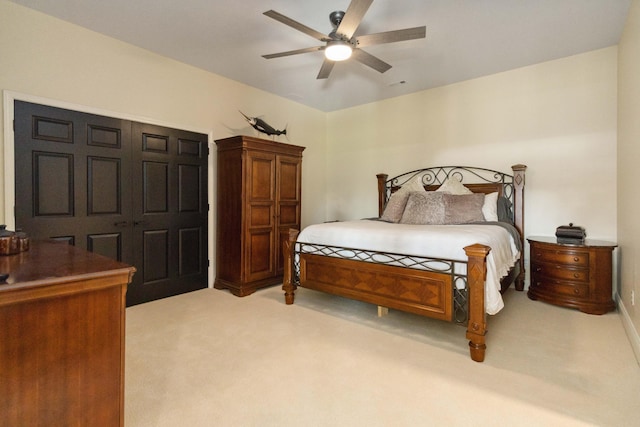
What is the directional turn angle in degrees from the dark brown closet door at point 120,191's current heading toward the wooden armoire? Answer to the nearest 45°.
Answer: approximately 45° to its left

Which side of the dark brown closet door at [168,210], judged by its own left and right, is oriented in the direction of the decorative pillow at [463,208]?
front

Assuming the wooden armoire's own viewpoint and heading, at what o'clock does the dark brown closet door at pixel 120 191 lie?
The dark brown closet door is roughly at 4 o'clock from the wooden armoire.

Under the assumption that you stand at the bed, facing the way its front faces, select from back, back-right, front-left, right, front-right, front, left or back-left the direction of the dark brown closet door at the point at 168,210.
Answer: front-right

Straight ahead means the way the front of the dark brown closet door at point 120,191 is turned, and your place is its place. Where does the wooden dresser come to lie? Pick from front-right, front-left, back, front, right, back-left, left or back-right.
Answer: front-right

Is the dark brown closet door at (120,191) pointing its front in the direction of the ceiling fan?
yes

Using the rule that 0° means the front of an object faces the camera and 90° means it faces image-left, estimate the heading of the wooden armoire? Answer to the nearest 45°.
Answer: approximately 315°

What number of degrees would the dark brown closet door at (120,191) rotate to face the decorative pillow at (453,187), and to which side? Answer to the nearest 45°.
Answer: approximately 45° to its left

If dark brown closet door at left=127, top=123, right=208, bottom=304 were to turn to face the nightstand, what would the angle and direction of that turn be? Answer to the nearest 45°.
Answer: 0° — it already faces it

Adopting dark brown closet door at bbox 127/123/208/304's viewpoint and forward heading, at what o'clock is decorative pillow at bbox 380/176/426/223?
The decorative pillow is roughly at 11 o'clock from the dark brown closet door.

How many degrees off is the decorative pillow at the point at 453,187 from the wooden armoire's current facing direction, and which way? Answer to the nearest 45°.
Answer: approximately 45° to its left

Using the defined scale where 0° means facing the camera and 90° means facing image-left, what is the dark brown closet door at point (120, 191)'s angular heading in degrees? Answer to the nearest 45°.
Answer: approximately 315°

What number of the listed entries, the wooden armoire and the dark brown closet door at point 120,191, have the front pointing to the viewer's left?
0

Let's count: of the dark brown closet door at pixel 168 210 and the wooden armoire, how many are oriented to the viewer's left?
0
